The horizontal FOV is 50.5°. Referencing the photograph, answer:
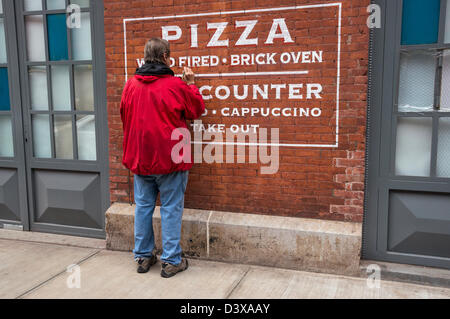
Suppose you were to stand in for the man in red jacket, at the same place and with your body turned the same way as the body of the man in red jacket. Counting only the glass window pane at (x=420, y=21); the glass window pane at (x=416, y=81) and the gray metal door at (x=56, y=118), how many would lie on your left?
1

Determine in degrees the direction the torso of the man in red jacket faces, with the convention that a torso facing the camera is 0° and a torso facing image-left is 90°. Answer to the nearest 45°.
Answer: approximately 225°

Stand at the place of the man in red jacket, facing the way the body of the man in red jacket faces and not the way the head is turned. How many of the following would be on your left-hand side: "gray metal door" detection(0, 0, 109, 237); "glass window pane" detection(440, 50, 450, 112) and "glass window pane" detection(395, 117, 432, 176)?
1

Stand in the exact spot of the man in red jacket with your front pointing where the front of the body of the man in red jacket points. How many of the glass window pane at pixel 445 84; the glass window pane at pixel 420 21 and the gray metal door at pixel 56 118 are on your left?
1

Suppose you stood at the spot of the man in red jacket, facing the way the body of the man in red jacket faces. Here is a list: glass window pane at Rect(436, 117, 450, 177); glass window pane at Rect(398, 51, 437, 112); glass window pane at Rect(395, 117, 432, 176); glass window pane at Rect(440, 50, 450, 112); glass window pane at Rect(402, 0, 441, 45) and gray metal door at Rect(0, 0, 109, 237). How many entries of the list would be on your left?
1

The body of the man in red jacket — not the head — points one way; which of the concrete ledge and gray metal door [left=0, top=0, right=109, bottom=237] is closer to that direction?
the concrete ledge

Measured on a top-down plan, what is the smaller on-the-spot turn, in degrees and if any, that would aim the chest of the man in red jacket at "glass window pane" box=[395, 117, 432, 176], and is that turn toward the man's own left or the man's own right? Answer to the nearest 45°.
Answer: approximately 45° to the man's own right

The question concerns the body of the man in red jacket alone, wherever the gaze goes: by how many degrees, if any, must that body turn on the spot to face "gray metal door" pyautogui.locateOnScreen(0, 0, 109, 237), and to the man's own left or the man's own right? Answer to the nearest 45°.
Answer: approximately 90° to the man's own left

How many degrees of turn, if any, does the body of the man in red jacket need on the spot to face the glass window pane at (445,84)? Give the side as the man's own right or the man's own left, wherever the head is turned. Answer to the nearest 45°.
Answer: approximately 45° to the man's own right

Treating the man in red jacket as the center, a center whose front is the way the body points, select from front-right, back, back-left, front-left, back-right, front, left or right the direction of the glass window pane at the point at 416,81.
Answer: front-right

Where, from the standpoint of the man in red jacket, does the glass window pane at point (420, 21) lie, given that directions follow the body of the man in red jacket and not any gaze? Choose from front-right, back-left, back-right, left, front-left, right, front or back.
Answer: front-right
